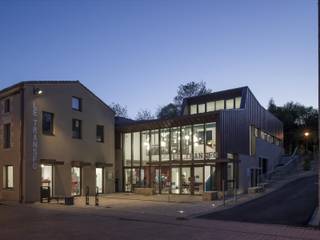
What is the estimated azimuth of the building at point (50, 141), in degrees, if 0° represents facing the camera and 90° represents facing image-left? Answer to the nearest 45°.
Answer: approximately 315°

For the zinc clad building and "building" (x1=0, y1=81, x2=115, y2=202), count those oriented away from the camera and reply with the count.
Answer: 0

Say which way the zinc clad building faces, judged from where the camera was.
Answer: facing the viewer and to the left of the viewer
